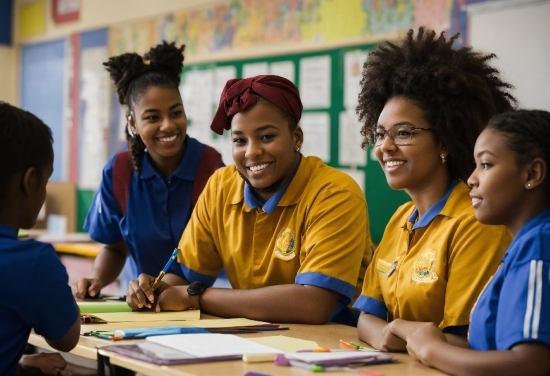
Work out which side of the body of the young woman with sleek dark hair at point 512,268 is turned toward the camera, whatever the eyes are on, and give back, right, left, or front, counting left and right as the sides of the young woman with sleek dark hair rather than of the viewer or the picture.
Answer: left

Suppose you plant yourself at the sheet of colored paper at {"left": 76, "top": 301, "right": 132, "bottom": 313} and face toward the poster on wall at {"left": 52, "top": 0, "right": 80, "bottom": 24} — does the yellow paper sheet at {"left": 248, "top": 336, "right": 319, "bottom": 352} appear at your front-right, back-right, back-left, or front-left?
back-right

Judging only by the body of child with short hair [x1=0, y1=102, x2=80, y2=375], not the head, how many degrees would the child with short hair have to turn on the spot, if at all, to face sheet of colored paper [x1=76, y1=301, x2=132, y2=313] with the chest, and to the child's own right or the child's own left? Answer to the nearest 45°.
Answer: approximately 45° to the child's own left

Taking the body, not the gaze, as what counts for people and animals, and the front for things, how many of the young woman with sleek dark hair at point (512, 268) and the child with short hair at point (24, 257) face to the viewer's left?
1

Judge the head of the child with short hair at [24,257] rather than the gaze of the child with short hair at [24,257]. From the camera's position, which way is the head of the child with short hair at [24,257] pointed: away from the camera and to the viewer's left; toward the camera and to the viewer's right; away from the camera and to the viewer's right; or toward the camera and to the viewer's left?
away from the camera and to the viewer's right

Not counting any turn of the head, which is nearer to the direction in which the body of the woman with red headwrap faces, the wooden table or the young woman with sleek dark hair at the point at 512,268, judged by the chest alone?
the wooden table

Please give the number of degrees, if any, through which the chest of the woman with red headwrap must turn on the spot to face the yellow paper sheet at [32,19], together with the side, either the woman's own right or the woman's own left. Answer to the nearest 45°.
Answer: approximately 135° to the woman's own right

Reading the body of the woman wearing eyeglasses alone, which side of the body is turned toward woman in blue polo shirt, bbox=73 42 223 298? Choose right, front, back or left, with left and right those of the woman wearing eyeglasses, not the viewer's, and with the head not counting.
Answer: right

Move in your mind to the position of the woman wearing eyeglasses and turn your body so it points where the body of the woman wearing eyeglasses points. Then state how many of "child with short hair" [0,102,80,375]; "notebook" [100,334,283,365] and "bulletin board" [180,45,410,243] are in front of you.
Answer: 2
